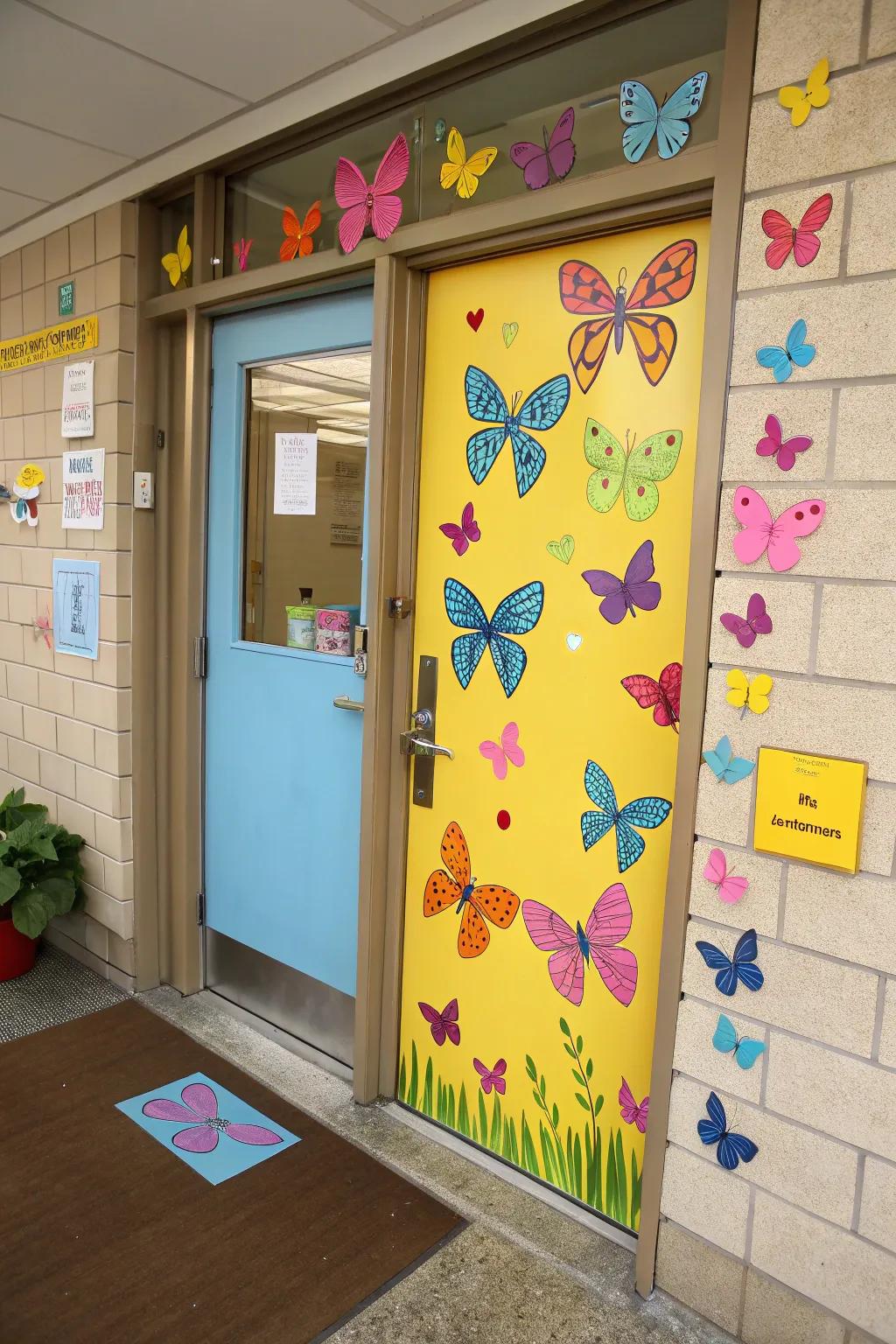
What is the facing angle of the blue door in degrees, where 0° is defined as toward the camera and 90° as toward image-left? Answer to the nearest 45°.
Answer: approximately 45°

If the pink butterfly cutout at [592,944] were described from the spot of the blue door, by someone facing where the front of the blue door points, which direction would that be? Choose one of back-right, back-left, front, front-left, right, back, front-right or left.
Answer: left

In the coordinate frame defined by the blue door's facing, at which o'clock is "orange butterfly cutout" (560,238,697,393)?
The orange butterfly cutout is roughly at 9 o'clock from the blue door.

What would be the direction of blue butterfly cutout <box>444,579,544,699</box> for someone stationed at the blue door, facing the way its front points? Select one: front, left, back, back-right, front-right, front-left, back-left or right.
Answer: left

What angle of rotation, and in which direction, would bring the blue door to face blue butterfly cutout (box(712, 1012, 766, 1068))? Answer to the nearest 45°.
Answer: approximately 90° to its left
